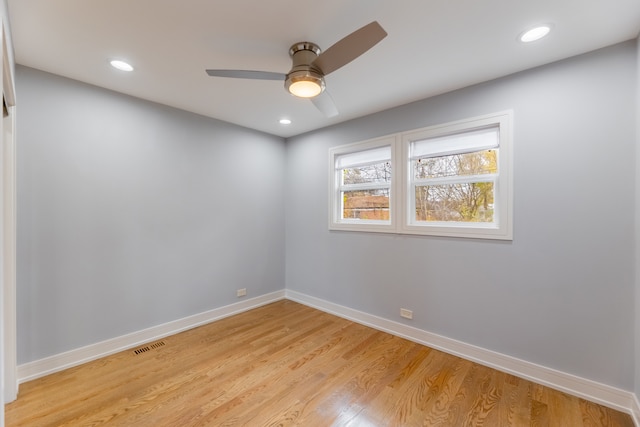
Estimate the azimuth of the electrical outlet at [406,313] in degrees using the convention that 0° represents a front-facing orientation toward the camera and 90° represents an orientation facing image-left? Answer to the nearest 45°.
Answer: approximately 45°
